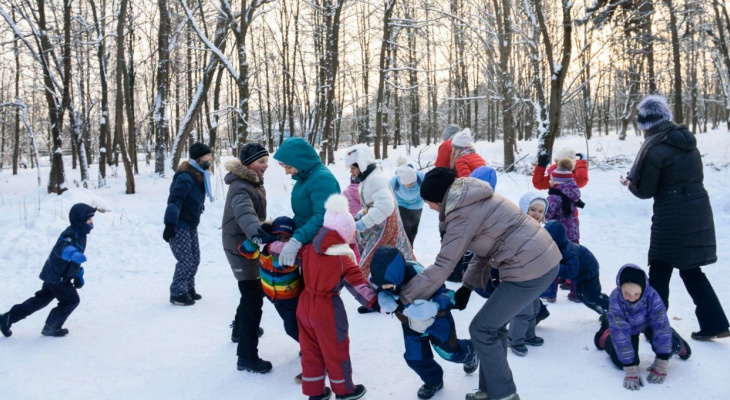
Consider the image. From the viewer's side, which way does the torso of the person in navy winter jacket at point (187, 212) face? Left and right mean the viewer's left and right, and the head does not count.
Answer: facing to the right of the viewer

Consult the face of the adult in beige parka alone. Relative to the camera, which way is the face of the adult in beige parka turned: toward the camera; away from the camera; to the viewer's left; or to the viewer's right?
to the viewer's left

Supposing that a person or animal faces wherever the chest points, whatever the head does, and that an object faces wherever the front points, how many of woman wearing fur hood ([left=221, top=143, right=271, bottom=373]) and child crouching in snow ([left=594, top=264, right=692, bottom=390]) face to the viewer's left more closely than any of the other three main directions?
0

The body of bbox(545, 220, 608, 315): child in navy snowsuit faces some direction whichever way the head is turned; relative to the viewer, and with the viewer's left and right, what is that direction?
facing to the left of the viewer

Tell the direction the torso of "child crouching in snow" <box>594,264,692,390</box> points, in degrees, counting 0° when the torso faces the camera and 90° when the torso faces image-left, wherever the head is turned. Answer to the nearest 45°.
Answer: approximately 0°

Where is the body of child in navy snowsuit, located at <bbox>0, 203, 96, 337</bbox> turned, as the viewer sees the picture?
to the viewer's right

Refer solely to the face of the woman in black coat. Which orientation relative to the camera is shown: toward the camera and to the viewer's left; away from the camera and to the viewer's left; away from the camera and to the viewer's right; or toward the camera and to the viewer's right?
away from the camera and to the viewer's left

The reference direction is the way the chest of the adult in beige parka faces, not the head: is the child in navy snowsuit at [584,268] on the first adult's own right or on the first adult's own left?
on the first adult's own right

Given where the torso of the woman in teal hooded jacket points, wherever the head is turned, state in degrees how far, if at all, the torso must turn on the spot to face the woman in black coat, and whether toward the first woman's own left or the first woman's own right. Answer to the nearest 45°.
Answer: approximately 180°
